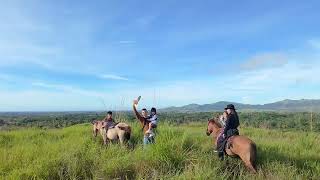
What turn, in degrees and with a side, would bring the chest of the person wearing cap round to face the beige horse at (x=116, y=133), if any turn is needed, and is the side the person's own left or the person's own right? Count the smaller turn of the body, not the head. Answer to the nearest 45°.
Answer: approximately 90° to the person's own right

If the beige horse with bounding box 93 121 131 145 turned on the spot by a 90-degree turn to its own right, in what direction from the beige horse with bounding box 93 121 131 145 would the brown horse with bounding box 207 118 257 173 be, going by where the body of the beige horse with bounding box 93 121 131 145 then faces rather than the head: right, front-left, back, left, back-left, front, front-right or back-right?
back-right

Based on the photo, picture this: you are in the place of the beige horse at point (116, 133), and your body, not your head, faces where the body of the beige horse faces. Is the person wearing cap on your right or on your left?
on your right

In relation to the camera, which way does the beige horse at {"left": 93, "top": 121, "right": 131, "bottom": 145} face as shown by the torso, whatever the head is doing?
to the viewer's left
